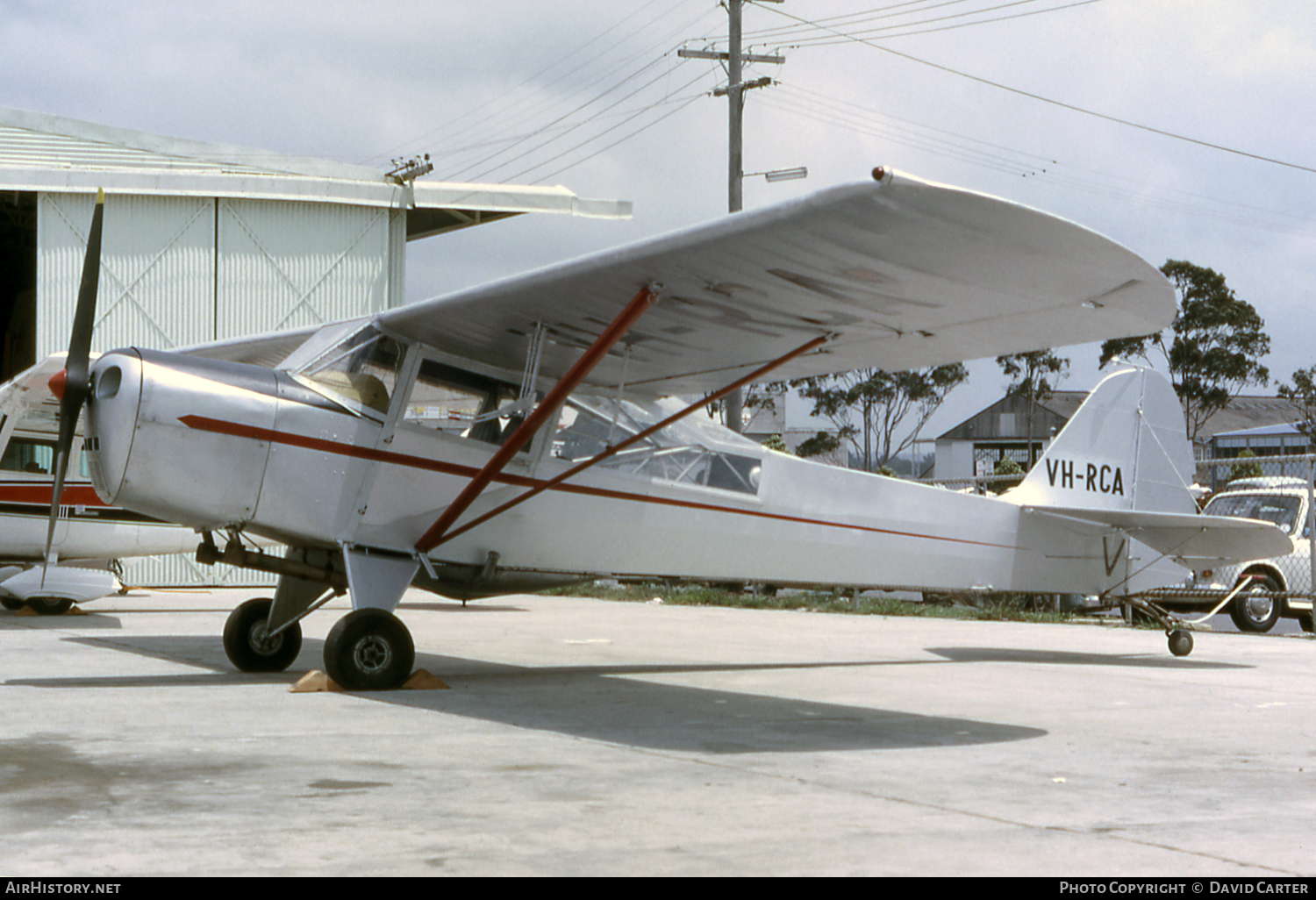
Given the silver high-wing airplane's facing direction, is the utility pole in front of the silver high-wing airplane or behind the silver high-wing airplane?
behind

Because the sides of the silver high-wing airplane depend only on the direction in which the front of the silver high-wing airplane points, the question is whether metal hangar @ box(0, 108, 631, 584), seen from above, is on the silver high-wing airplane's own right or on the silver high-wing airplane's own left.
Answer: on the silver high-wing airplane's own right

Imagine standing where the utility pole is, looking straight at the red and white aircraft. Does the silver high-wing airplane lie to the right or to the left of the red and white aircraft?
left

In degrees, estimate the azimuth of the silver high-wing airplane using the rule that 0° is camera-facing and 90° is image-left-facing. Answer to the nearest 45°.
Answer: approximately 45°

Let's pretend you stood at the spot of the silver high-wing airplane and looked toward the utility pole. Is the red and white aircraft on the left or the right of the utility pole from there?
left

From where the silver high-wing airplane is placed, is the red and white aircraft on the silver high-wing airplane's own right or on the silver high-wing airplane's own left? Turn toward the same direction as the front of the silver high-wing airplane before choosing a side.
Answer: on the silver high-wing airplane's own right
